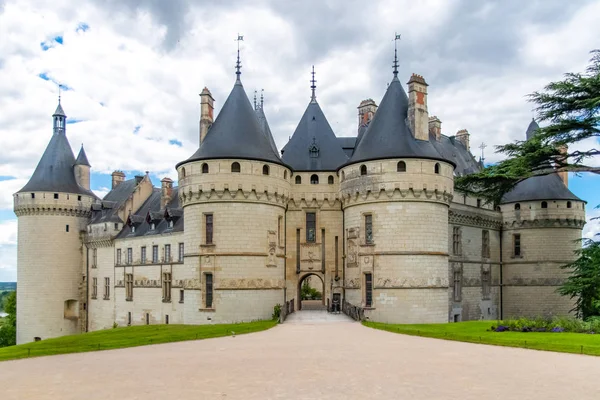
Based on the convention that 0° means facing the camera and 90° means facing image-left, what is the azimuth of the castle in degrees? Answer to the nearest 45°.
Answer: approximately 0°
